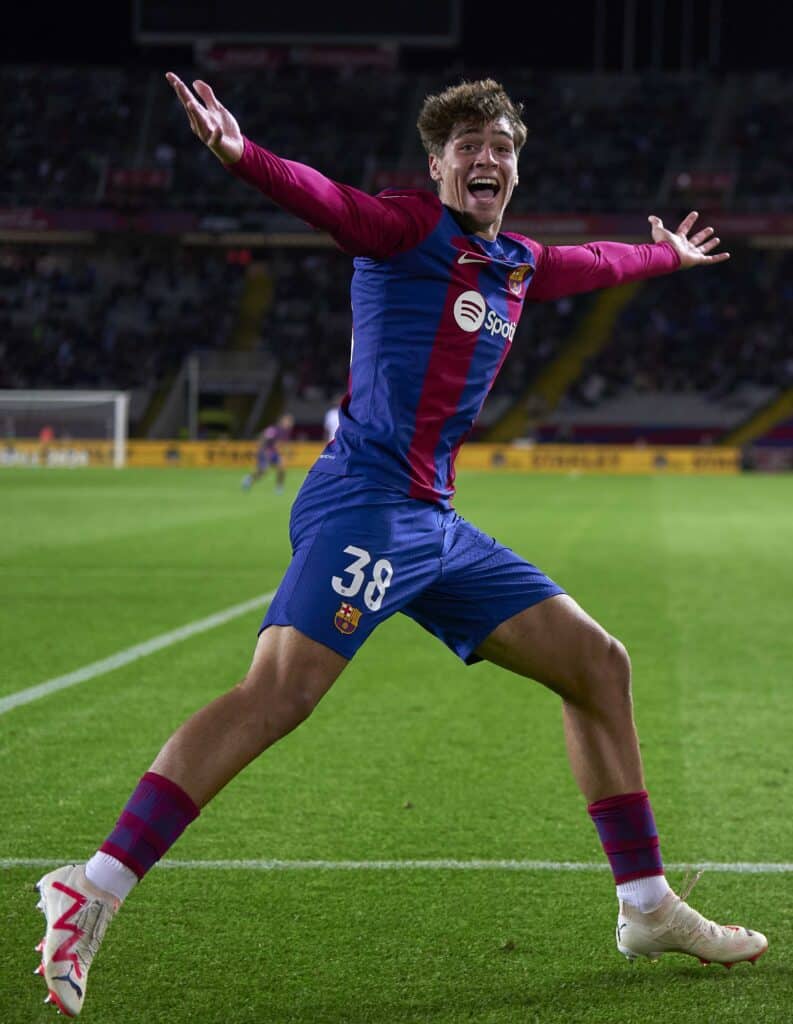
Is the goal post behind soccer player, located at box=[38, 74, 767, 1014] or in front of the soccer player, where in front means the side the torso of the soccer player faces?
behind

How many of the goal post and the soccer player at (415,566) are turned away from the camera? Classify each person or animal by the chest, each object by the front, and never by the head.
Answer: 0

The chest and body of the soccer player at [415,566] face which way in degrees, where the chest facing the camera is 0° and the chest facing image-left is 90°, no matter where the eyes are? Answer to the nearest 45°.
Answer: approximately 315°

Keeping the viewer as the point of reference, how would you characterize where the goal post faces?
facing the viewer

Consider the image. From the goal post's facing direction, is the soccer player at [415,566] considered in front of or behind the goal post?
in front
